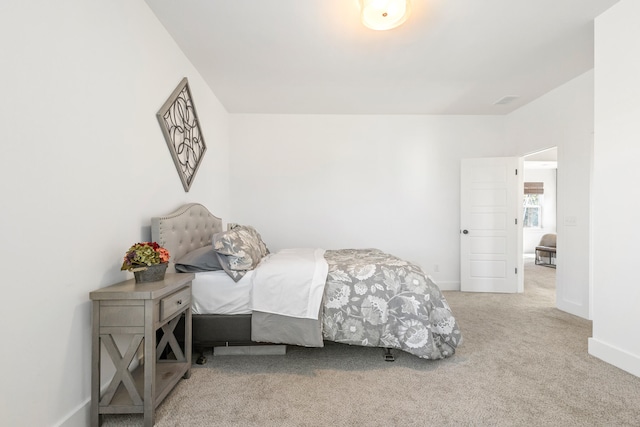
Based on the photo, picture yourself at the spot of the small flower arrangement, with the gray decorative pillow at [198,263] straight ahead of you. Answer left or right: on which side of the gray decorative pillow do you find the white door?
right

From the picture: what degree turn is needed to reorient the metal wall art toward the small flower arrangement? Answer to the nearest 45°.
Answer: approximately 45° to its right

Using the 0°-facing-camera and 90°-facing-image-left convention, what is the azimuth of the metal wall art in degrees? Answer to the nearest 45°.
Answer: approximately 315°

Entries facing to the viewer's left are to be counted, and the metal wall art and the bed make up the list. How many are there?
0

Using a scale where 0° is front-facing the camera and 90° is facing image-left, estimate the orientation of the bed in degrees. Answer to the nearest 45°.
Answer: approximately 270°

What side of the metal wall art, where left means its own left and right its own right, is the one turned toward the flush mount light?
front

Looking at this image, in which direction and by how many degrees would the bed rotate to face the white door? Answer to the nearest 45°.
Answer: approximately 45° to its left

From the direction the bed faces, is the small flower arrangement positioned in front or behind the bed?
behind
